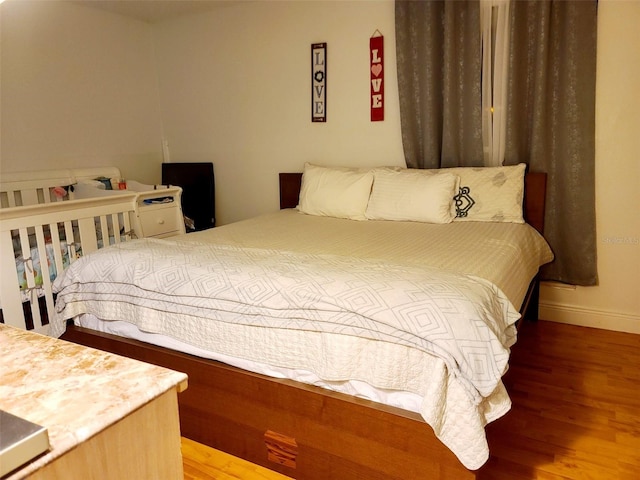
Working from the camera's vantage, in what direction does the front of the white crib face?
facing the viewer and to the right of the viewer

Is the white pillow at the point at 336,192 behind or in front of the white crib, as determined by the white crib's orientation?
in front

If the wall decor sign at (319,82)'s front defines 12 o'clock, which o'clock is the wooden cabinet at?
The wooden cabinet is roughly at 12 o'clock from the wall decor sign.

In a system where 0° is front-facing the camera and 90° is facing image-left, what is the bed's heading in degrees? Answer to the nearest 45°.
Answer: approximately 45°

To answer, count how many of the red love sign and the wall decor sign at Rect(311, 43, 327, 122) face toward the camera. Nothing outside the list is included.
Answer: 2

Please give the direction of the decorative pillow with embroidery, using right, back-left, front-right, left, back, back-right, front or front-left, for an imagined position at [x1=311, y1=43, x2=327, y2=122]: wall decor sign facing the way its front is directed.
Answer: front-left

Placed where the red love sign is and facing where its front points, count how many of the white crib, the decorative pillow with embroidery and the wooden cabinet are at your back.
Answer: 0

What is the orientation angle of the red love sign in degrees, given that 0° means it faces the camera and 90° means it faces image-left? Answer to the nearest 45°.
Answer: approximately 0°

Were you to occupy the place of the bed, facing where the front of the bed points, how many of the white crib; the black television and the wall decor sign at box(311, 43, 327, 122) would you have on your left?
0

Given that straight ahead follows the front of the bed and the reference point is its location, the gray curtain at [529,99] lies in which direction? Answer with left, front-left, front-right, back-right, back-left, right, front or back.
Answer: back

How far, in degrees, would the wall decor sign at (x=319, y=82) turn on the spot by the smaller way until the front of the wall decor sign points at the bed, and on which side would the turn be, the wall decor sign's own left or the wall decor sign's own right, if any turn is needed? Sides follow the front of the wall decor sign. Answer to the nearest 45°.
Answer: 0° — it already faces it

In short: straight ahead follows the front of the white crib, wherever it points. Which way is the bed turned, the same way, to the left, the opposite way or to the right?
to the right

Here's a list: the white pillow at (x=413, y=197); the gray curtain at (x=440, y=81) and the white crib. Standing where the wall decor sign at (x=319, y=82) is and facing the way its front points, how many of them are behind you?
0

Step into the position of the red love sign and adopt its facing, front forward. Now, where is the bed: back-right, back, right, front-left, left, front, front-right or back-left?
front

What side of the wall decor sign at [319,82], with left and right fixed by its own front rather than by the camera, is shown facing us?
front

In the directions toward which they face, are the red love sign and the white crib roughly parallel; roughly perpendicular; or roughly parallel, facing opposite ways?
roughly perpendicular

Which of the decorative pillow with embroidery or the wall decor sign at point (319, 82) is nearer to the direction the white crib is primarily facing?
the decorative pillow with embroidery
